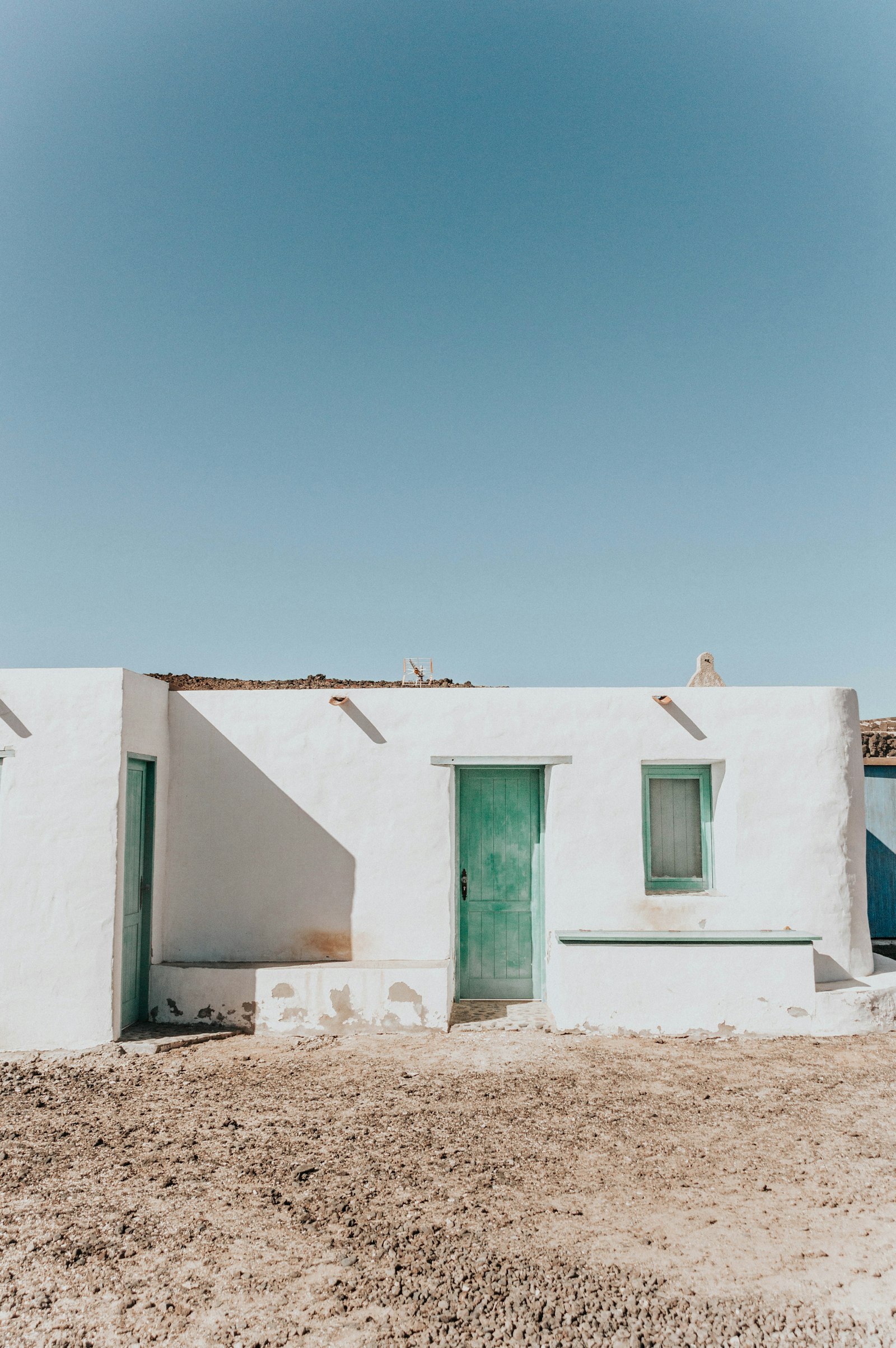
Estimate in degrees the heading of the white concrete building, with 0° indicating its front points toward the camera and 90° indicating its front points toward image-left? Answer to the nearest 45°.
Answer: approximately 0°
